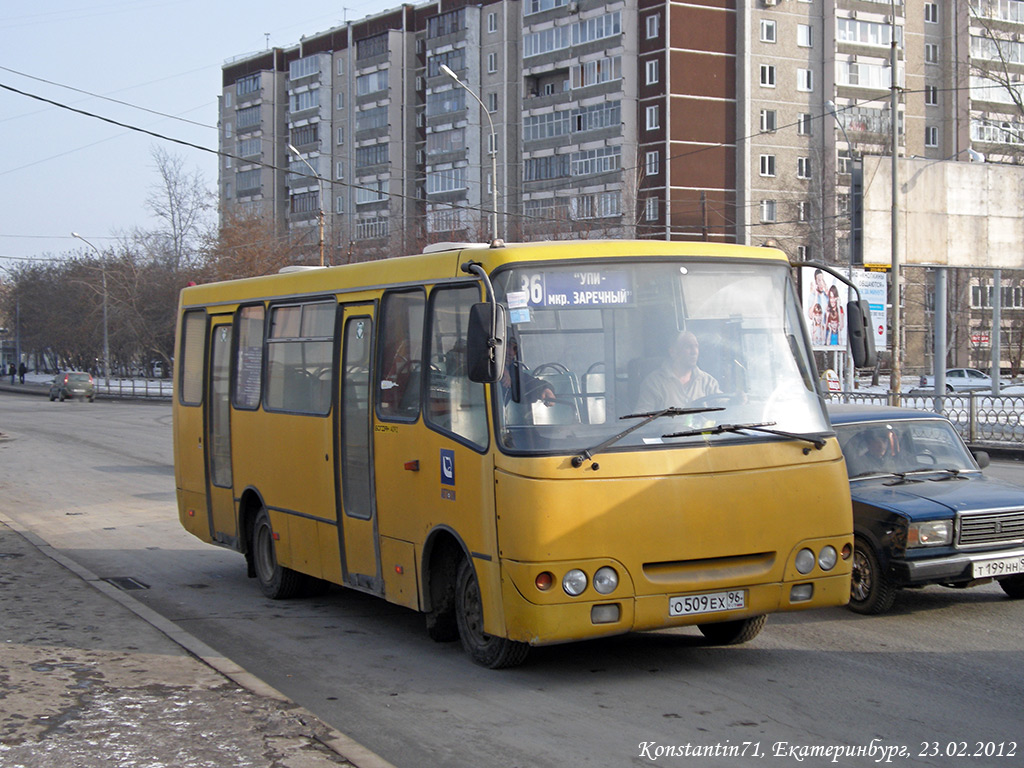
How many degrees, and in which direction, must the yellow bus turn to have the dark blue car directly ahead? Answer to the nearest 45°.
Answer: approximately 90° to its left

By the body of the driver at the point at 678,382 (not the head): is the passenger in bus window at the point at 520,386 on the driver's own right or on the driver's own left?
on the driver's own right

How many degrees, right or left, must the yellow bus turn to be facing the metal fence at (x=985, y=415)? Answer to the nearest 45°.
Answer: approximately 90° to its left

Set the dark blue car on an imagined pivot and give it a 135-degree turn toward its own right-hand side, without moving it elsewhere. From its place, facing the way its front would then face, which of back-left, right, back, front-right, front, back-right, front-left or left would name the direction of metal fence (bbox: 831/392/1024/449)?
right

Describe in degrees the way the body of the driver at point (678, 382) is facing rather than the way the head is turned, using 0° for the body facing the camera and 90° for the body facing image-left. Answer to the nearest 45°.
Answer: approximately 315°

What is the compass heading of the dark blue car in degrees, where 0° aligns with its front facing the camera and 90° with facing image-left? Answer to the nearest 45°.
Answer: approximately 315°

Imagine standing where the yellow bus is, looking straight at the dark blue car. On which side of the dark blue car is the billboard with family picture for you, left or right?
left

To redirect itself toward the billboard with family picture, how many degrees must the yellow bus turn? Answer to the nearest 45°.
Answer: approximately 135° to its left

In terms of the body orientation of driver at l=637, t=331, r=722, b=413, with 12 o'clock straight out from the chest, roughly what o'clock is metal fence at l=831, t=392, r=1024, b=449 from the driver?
The metal fence is roughly at 8 o'clock from the driver.

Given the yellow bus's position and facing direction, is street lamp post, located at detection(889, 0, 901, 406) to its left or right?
on its left

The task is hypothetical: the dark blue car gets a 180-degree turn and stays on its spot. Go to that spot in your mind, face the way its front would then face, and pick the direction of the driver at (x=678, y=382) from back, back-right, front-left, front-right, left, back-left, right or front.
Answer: left

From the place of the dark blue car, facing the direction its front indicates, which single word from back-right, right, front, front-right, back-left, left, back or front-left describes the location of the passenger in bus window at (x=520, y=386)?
right

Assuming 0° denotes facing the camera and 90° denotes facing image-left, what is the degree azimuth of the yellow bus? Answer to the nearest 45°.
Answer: approximately 315°
